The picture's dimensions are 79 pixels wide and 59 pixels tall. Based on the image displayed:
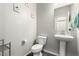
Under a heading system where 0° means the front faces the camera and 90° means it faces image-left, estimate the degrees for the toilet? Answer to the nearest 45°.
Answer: approximately 45°
